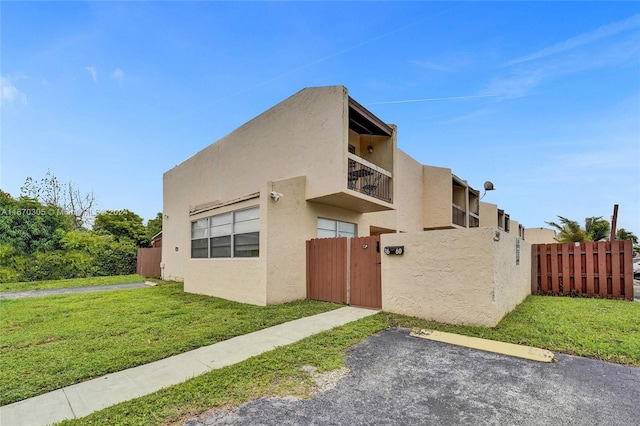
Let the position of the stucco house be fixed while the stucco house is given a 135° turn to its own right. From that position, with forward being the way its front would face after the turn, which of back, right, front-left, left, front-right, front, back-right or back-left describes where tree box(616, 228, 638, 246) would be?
back-right
